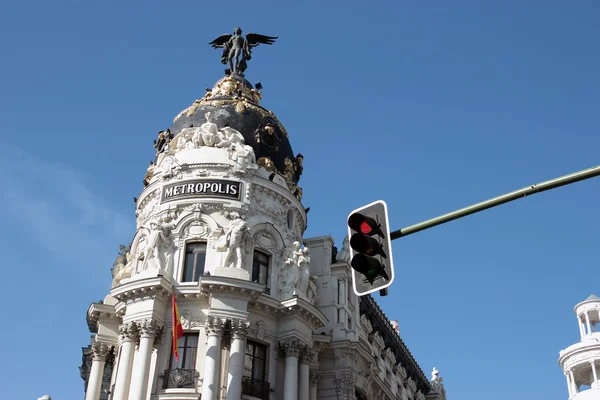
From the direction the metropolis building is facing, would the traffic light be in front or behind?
in front

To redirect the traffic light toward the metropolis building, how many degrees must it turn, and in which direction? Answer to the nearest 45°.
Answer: approximately 135° to its right

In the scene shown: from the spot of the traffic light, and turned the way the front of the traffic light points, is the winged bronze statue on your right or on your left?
on your right

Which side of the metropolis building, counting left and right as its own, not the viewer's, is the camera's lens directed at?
front

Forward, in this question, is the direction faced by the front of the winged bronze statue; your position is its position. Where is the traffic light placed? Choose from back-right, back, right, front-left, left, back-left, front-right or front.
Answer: front

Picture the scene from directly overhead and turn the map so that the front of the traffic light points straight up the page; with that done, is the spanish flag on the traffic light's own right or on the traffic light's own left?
on the traffic light's own right

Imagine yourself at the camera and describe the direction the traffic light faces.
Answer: facing the viewer and to the left of the viewer
